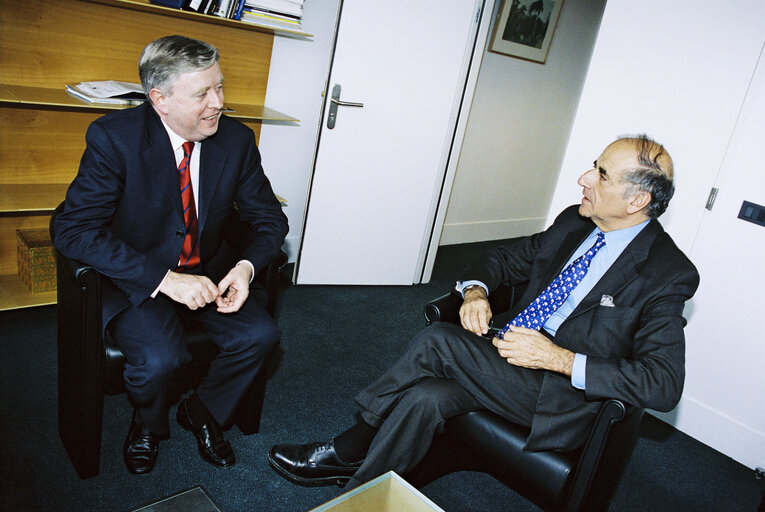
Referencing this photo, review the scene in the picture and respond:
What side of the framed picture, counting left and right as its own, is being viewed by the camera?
front

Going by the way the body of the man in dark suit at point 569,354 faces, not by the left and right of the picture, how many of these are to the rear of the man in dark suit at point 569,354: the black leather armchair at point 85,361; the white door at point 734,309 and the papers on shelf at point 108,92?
1

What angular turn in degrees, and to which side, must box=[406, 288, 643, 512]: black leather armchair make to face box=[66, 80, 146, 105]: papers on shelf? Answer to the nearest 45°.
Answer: approximately 45° to its right

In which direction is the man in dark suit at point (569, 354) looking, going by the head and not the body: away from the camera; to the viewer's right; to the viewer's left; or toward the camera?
to the viewer's left

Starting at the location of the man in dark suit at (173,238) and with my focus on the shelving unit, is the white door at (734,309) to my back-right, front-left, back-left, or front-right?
back-right

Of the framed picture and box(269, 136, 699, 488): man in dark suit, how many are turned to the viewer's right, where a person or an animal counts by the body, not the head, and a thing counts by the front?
0

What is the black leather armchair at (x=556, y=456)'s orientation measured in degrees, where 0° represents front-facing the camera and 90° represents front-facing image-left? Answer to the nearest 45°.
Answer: approximately 45°

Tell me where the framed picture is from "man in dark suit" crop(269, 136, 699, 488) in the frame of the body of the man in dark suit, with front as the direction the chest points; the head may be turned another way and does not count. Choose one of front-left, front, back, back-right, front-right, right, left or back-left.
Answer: back-right

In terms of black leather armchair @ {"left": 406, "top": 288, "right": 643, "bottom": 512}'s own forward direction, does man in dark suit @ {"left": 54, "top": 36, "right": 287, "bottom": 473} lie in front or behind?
in front

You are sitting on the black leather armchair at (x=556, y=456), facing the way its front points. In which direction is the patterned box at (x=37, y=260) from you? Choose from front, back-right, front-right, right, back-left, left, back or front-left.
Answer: front-right

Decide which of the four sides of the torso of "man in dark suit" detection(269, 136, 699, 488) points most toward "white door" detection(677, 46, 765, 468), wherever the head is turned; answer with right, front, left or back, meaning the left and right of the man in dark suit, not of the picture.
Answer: back

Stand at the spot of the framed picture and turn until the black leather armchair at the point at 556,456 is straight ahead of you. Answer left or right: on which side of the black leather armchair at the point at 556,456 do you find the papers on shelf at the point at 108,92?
right

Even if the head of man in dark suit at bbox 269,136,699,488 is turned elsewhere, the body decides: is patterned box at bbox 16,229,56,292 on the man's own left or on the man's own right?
on the man's own right

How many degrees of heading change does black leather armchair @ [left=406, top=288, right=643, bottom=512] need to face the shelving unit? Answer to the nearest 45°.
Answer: approximately 45° to its right

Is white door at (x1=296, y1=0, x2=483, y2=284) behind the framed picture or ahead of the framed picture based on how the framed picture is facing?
ahead
